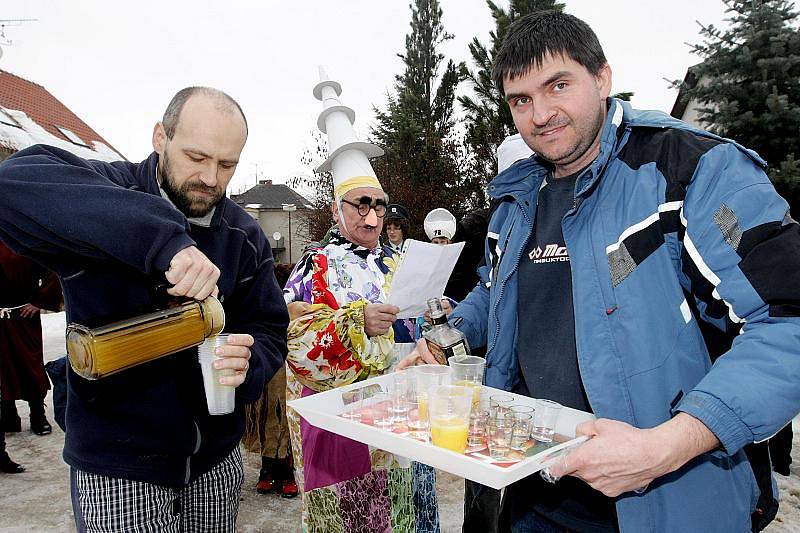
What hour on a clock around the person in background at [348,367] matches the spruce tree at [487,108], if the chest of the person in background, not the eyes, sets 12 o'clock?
The spruce tree is roughly at 8 o'clock from the person in background.

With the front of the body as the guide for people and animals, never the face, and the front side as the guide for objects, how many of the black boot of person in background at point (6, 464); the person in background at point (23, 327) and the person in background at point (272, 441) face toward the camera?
2

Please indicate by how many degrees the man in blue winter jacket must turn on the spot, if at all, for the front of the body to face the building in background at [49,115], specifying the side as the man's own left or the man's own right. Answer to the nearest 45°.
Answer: approximately 90° to the man's own right

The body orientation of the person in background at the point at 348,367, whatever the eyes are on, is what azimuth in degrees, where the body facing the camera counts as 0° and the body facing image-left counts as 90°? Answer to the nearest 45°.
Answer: approximately 315°

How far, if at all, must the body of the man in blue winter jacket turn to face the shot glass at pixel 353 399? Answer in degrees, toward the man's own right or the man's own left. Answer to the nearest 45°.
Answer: approximately 45° to the man's own right

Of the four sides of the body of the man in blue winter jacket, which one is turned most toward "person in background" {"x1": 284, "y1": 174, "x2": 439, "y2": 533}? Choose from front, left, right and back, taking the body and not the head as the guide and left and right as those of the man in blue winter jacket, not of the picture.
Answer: right
